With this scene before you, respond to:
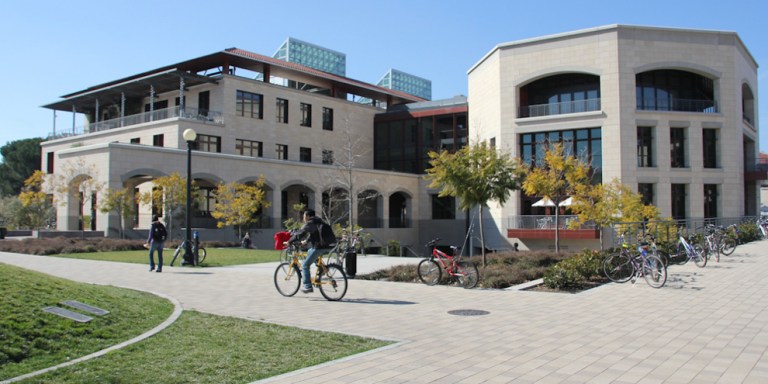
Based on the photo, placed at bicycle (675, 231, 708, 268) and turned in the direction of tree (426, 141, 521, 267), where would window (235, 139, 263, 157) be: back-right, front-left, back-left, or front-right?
front-right

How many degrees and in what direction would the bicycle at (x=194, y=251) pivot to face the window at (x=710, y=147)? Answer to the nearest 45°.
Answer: approximately 180°

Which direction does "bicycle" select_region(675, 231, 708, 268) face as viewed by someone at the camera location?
facing away from the viewer and to the left of the viewer

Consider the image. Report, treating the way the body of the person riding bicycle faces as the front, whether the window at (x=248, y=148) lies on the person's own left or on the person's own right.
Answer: on the person's own right

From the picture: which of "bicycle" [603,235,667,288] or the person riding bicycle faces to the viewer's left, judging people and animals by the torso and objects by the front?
the person riding bicycle

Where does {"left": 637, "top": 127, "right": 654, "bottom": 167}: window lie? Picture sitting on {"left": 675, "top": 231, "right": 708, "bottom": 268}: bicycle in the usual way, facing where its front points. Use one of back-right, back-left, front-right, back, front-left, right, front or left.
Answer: front-right

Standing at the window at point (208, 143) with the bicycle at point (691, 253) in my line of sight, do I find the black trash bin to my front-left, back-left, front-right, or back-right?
front-right

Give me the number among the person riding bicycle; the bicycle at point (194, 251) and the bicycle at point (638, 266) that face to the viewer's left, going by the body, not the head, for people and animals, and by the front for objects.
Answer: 2

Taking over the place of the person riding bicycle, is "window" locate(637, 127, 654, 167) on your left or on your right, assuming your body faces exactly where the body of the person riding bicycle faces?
on your right

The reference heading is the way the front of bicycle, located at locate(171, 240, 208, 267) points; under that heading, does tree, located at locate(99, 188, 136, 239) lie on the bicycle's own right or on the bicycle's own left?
on the bicycle's own right

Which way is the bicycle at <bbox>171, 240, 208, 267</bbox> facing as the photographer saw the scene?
facing to the left of the viewer

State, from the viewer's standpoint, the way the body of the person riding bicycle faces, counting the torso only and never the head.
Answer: to the viewer's left

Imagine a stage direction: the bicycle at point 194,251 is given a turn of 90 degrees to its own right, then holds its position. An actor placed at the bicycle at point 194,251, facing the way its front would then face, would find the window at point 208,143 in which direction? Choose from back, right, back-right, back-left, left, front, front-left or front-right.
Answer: front

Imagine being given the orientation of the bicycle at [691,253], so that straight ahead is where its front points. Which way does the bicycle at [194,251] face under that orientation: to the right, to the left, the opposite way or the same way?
to the left
